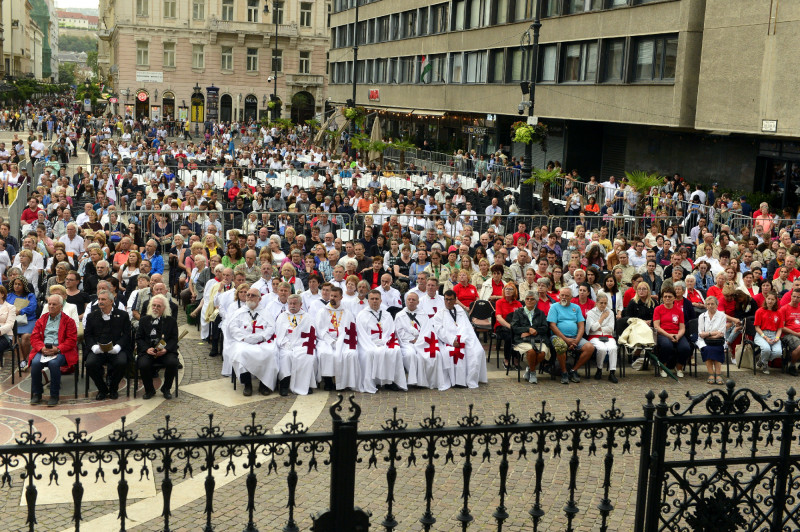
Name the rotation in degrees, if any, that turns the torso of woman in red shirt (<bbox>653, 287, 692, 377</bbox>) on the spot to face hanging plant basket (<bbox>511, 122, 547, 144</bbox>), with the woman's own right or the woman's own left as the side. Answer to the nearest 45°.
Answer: approximately 180°

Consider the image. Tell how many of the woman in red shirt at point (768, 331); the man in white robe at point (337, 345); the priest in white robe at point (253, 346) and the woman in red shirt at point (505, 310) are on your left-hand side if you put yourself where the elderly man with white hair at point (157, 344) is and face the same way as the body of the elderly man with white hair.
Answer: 4

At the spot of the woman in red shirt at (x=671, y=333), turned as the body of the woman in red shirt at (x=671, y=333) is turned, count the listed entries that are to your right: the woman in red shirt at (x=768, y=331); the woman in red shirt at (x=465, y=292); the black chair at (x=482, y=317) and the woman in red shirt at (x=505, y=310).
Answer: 3

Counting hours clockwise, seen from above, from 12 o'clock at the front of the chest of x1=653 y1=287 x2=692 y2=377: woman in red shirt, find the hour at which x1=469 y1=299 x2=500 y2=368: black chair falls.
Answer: The black chair is roughly at 3 o'clock from the woman in red shirt.

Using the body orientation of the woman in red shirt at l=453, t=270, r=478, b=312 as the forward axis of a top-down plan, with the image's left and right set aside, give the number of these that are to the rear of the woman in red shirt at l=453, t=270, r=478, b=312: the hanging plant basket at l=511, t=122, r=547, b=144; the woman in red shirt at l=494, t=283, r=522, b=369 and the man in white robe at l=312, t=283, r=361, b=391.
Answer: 1

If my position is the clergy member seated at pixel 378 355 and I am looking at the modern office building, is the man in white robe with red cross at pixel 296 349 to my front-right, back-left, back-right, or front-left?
back-left

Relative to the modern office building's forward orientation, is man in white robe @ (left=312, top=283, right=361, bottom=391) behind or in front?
in front

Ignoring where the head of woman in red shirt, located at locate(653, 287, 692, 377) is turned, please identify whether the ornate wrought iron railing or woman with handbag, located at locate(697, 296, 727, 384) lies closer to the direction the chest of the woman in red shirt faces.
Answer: the ornate wrought iron railing

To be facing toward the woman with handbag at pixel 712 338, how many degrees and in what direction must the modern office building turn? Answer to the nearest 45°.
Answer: approximately 45° to its left

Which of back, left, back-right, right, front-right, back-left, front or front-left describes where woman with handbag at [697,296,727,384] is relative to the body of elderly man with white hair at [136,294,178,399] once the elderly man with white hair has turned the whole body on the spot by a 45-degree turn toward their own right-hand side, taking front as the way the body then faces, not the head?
back-left

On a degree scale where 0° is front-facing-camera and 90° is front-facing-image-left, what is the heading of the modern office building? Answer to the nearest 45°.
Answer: approximately 45°

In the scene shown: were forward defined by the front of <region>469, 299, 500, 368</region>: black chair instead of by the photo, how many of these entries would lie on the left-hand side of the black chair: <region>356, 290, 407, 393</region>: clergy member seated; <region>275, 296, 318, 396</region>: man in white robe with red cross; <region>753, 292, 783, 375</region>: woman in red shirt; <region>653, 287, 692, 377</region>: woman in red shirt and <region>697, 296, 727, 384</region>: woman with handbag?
3
